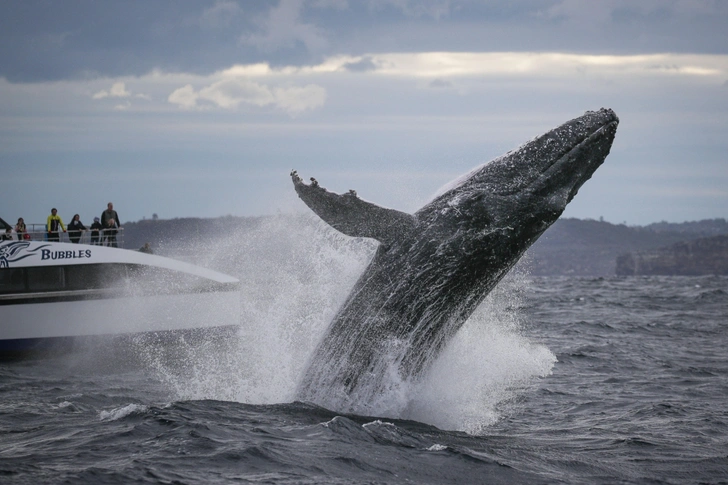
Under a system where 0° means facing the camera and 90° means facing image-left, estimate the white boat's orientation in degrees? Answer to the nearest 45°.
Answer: approximately 270°

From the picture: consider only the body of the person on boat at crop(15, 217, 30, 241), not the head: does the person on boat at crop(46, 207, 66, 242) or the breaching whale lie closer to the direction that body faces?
the breaching whale

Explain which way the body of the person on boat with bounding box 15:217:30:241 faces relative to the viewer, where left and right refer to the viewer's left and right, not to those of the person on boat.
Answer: facing the viewer and to the right of the viewer

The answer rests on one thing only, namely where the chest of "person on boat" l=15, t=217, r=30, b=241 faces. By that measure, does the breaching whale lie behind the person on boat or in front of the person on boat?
in front
